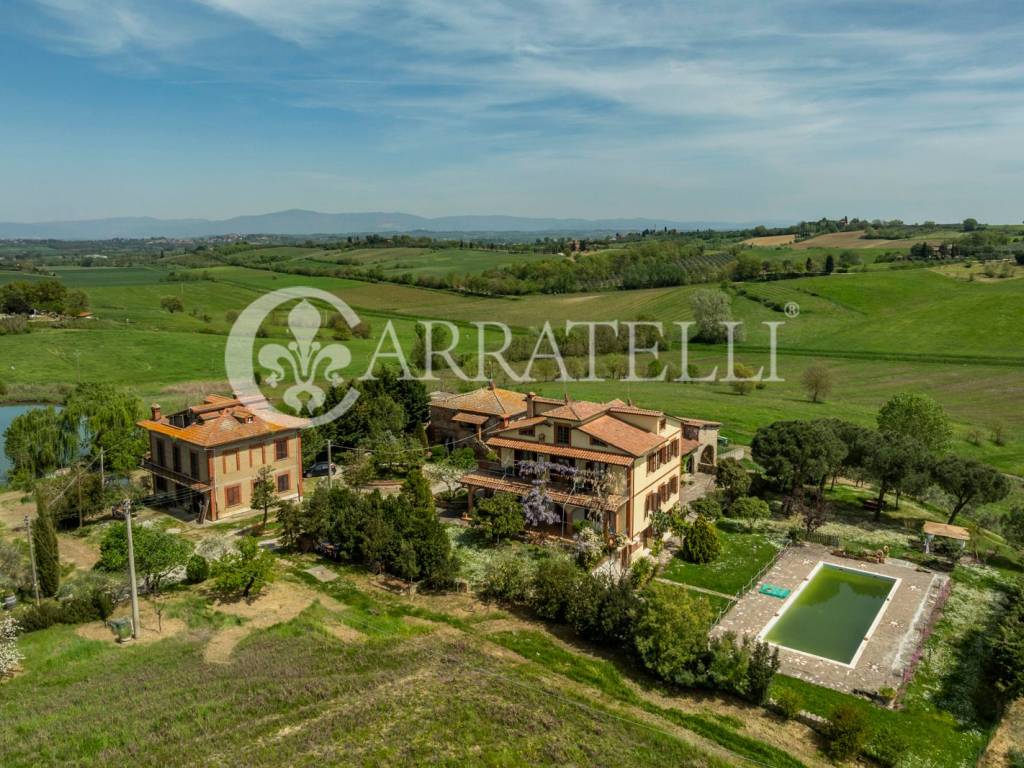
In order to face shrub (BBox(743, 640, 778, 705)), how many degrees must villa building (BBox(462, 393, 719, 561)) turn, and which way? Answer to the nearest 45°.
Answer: approximately 45° to its left

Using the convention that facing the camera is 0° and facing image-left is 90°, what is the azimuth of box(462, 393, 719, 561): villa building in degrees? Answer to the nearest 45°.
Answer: approximately 45°

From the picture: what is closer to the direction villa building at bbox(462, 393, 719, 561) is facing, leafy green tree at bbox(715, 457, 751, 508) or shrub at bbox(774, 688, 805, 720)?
the shrub

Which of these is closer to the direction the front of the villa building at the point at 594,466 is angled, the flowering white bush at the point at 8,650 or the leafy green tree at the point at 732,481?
the flowering white bush

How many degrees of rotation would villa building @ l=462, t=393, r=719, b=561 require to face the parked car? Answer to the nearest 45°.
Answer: approximately 90° to its right

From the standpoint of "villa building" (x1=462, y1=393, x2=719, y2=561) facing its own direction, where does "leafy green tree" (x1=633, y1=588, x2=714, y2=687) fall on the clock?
The leafy green tree is roughly at 10 o'clock from the villa building.

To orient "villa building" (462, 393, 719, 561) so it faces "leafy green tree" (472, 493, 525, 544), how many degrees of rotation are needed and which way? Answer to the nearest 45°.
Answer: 0° — it already faces it
